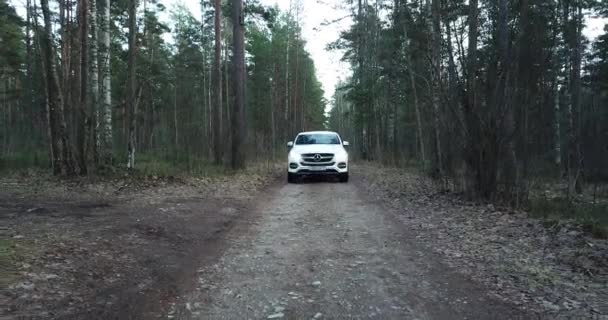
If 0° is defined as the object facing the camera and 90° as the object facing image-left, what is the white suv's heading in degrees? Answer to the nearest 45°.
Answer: approximately 0°
